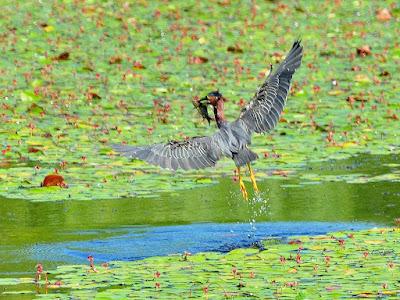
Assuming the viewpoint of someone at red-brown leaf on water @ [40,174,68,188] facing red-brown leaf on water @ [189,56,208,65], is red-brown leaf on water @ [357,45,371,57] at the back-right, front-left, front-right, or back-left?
front-right

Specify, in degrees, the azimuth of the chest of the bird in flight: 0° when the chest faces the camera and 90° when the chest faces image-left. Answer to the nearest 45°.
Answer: approximately 135°

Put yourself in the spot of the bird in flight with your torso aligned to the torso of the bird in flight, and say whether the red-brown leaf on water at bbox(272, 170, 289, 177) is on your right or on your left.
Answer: on your right

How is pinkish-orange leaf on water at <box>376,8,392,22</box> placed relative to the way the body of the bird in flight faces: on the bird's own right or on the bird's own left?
on the bird's own right

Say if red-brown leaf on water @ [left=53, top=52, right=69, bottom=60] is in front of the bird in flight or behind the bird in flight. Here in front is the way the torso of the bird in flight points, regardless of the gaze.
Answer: in front

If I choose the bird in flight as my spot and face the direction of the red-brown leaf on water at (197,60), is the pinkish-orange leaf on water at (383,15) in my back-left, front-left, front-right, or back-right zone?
front-right

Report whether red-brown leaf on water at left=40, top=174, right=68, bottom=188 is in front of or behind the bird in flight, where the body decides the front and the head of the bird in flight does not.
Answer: in front
